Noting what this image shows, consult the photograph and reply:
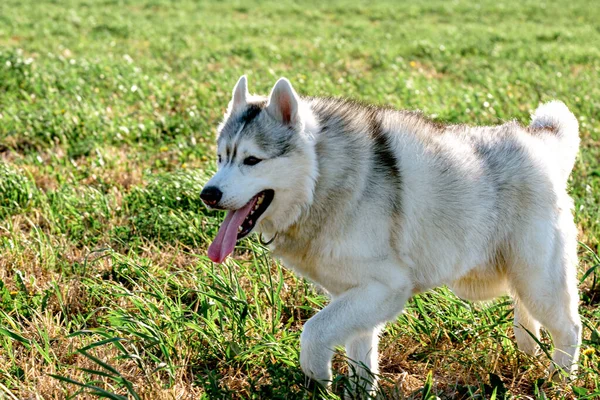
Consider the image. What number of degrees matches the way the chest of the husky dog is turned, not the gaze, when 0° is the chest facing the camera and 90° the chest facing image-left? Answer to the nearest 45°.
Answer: approximately 90°
